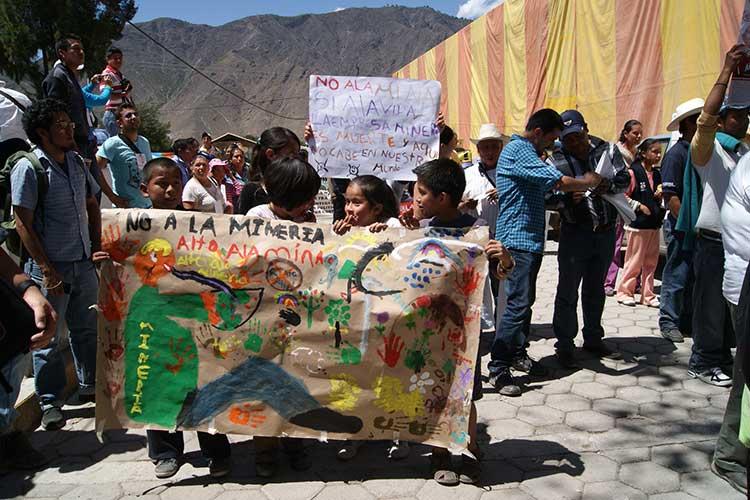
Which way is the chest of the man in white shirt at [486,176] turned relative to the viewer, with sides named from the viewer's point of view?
facing the viewer

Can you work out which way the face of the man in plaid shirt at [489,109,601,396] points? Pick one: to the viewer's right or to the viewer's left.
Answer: to the viewer's right

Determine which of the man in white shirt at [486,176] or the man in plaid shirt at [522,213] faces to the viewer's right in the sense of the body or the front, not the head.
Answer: the man in plaid shirt

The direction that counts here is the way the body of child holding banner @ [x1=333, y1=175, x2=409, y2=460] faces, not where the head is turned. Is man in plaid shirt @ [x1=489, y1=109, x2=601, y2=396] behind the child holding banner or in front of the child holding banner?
behind

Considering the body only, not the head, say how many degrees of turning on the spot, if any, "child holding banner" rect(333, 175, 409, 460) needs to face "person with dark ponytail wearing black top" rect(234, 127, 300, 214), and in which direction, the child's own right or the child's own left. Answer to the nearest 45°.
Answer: approximately 90° to the child's own right

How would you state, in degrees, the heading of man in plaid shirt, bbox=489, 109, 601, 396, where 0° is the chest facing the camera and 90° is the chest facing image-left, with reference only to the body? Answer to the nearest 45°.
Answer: approximately 270°

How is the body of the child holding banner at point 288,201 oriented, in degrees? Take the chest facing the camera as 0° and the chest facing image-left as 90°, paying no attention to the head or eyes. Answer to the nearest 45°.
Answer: approximately 315°

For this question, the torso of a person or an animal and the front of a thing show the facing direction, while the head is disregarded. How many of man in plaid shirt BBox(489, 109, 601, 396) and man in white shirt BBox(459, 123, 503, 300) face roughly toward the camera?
1

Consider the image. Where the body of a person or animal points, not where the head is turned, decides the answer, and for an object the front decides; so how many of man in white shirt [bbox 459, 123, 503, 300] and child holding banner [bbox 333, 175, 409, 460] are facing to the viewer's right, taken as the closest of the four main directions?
0

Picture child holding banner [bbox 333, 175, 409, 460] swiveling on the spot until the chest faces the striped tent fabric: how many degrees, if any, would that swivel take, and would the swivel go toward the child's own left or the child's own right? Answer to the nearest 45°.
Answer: approximately 180°
